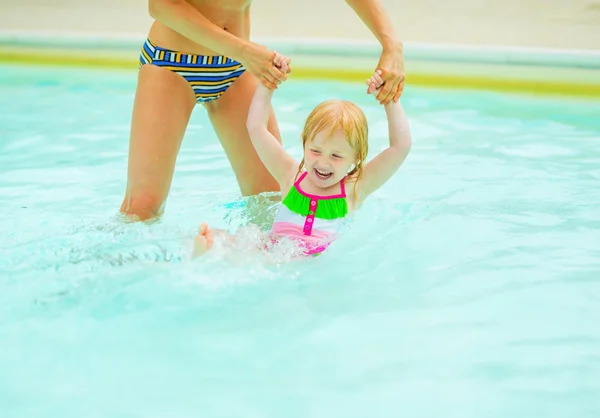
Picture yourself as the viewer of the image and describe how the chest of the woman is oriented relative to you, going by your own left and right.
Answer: facing the viewer and to the right of the viewer
